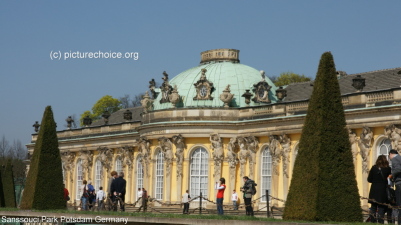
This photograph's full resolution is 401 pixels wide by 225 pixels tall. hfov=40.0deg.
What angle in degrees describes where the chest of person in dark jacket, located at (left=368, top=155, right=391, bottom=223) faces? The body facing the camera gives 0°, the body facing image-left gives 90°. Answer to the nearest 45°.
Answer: approximately 180°

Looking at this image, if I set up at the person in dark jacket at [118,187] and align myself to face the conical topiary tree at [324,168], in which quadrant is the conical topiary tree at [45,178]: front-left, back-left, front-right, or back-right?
back-right

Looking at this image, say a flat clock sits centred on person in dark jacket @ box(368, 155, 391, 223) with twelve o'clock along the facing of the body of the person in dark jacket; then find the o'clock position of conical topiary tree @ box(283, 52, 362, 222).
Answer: The conical topiary tree is roughly at 8 o'clock from the person in dark jacket.

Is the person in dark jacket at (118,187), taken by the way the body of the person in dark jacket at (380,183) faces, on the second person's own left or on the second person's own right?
on the second person's own left
